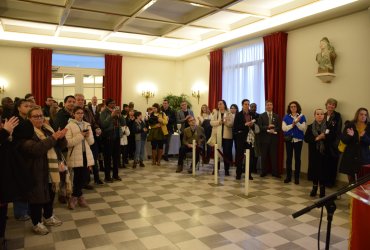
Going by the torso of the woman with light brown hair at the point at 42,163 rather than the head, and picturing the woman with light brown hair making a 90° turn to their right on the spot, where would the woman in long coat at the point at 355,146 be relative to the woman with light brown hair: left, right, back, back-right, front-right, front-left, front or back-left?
back-left

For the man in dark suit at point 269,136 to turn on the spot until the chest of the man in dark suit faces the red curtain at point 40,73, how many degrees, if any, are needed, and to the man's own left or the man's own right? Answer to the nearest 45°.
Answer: approximately 90° to the man's own right

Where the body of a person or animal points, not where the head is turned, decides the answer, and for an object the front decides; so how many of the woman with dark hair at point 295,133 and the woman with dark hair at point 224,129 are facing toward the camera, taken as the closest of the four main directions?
2

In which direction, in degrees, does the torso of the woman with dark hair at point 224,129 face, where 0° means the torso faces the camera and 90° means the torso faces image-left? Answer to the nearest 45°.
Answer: approximately 0°

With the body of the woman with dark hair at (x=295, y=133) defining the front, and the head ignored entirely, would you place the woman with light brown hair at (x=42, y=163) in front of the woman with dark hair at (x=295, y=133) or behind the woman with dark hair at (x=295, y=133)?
in front

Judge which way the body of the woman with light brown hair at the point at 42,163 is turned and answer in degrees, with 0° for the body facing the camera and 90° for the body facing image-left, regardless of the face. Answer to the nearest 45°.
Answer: approximately 315°

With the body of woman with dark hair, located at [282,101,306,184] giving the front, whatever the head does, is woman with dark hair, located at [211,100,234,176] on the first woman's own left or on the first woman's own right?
on the first woman's own right

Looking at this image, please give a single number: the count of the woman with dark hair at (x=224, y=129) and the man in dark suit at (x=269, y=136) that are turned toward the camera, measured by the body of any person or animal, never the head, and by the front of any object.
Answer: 2
